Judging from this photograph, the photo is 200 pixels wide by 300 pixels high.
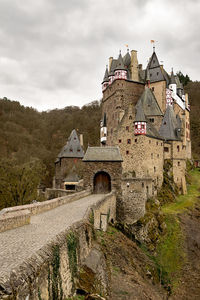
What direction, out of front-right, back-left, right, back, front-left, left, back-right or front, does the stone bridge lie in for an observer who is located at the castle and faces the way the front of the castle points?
front

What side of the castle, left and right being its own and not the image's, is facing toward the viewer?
front
